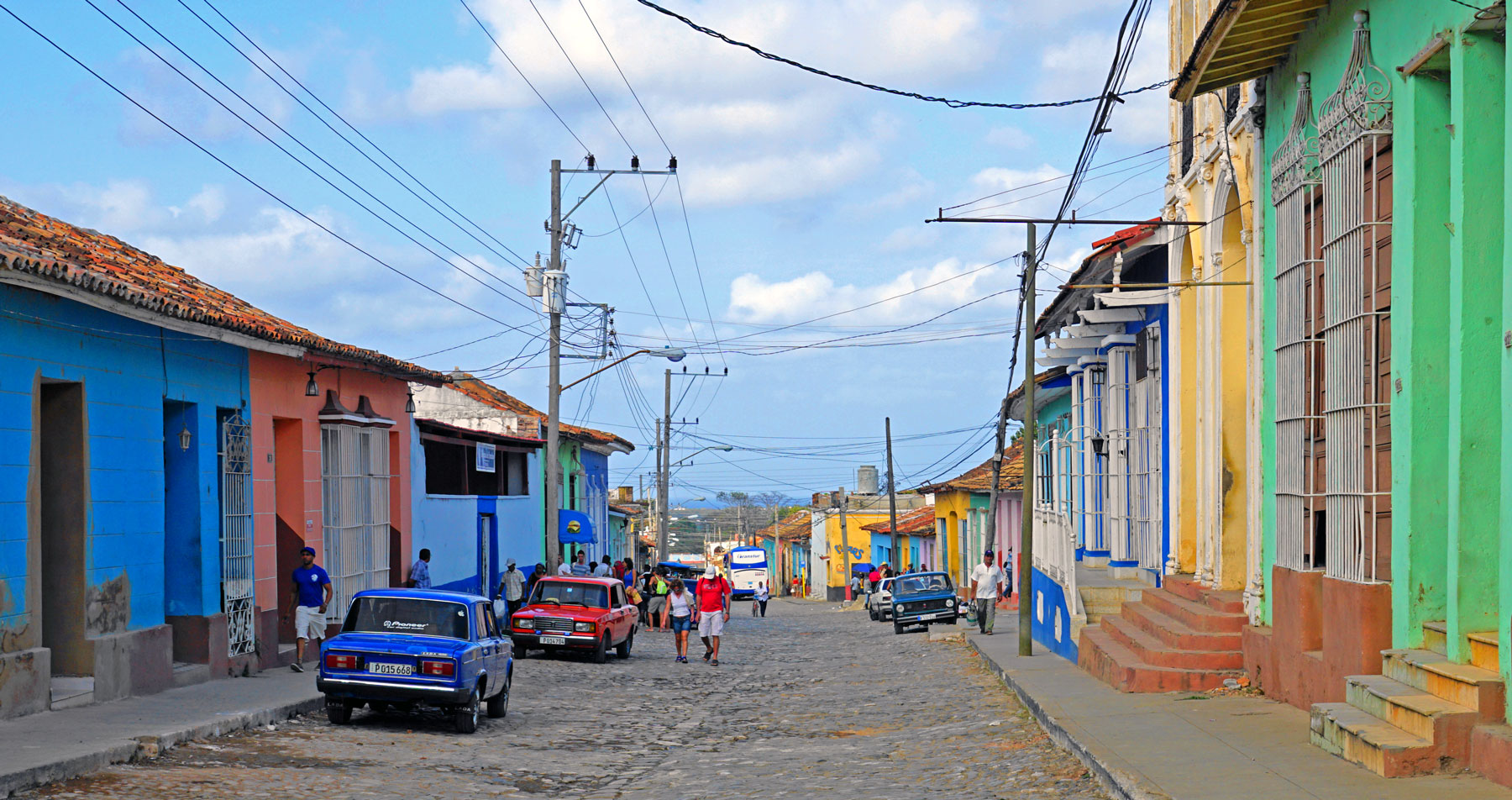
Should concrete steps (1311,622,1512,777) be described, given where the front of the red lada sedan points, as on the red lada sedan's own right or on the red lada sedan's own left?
on the red lada sedan's own left

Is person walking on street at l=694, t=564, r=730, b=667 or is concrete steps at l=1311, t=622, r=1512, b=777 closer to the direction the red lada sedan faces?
the concrete steps

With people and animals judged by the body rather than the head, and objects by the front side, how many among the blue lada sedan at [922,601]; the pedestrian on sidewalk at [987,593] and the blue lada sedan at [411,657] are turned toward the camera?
2

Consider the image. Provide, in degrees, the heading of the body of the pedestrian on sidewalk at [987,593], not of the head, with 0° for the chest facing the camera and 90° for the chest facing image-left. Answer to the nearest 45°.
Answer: approximately 0°

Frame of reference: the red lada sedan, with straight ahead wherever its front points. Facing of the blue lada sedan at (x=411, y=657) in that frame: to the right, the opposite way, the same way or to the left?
the opposite way

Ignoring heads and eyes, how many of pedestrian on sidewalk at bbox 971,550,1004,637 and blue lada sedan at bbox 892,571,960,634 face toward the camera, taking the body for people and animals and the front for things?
2
